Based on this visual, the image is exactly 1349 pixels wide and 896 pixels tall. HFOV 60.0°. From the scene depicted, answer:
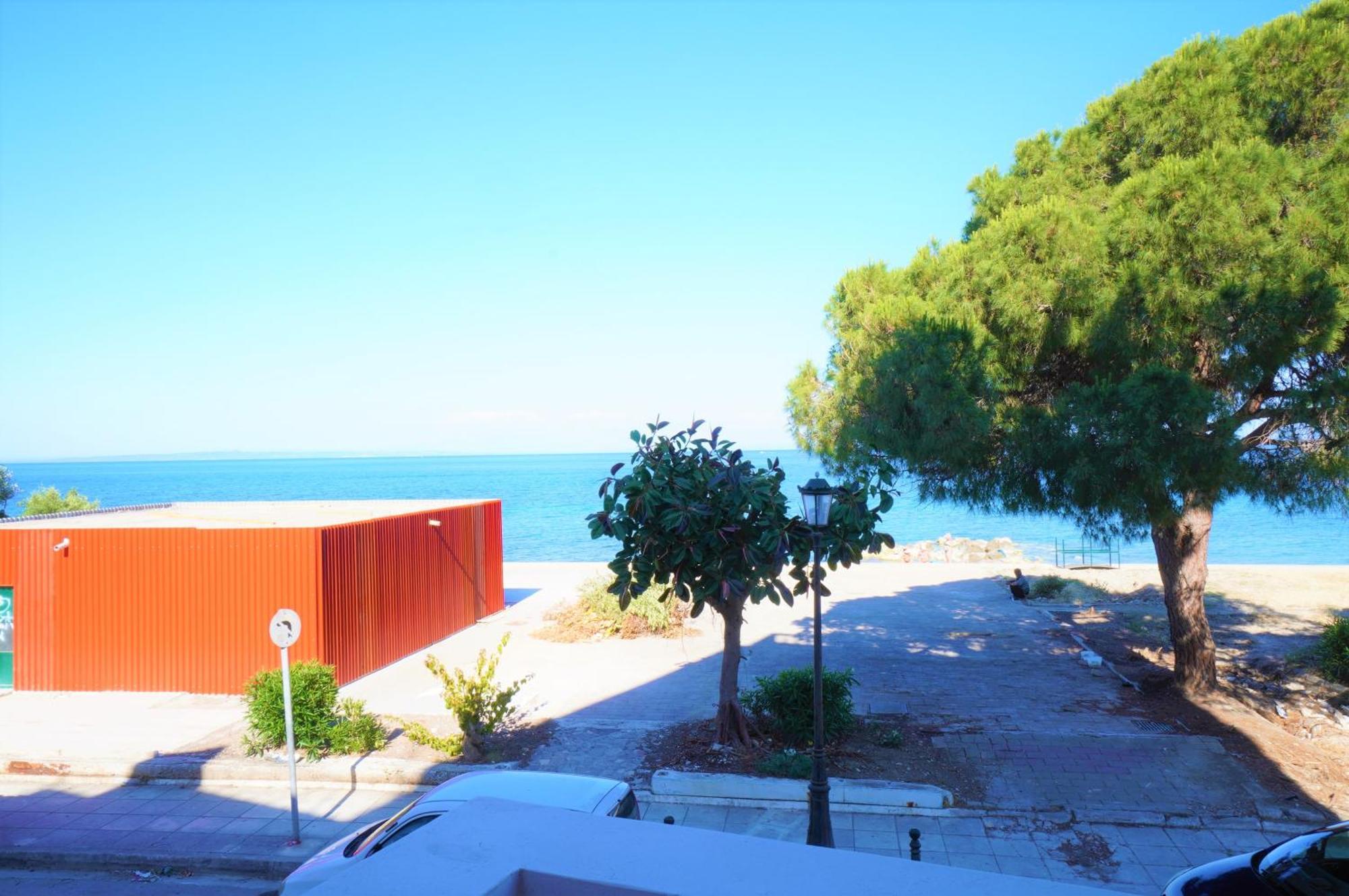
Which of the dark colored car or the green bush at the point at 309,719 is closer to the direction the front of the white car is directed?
the green bush

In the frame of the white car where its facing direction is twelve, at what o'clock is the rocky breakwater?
The rocky breakwater is roughly at 4 o'clock from the white car.

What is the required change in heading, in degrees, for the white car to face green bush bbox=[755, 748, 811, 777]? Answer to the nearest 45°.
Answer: approximately 135° to its right

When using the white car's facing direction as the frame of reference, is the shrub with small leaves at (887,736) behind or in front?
behind

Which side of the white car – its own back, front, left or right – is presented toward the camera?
left

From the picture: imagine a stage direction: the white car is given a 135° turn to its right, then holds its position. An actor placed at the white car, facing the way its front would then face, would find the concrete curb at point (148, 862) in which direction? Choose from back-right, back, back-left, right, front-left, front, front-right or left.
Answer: left

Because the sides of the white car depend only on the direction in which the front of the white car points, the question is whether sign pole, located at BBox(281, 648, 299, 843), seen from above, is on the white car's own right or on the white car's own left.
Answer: on the white car's own right

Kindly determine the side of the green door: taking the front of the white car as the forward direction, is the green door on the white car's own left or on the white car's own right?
on the white car's own right

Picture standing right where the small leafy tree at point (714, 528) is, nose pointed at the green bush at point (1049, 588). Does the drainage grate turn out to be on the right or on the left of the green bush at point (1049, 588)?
right

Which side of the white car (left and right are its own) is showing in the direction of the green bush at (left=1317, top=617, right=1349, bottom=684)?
back

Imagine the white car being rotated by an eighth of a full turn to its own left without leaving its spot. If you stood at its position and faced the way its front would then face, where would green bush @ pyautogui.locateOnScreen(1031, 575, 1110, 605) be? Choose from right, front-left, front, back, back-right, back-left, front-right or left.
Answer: back

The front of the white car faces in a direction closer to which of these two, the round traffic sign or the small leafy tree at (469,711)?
the round traffic sign

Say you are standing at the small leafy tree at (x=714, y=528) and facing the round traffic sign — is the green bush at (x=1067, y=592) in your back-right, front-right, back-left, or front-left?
back-right
